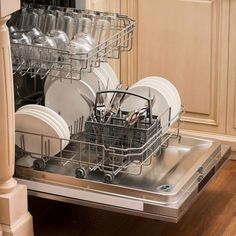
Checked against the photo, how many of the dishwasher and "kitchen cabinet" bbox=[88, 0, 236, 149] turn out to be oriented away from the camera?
0

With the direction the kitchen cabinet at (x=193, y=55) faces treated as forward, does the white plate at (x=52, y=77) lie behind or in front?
in front

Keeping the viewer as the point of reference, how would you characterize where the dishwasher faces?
facing the viewer and to the right of the viewer

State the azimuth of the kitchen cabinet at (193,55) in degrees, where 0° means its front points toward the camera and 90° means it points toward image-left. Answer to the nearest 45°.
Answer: approximately 45°
